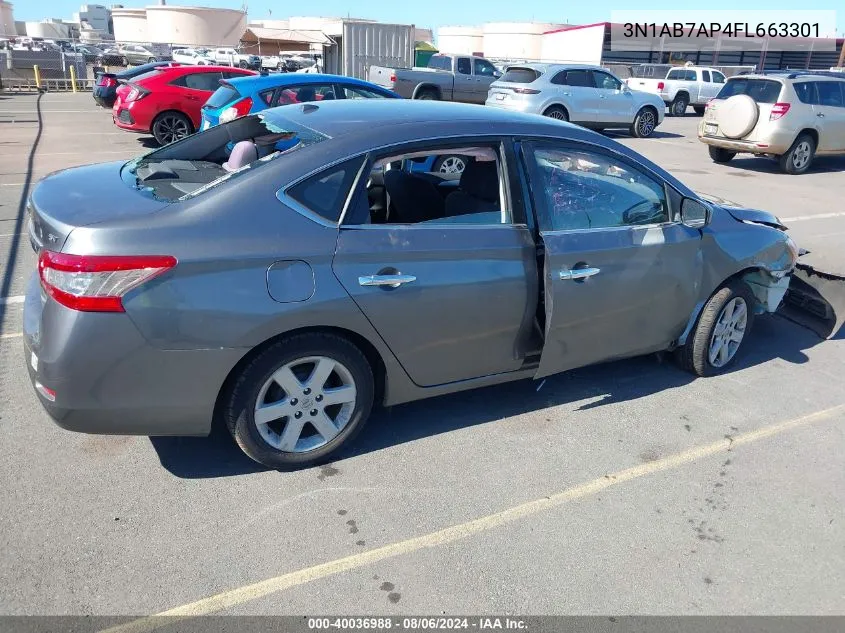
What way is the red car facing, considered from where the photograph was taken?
facing away from the viewer and to the right of the viewer

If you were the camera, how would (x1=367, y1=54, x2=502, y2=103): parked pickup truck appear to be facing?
facing away from the viewer and to the right of the viewer

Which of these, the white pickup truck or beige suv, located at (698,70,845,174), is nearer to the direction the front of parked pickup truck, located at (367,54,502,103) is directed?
the white pickup truck

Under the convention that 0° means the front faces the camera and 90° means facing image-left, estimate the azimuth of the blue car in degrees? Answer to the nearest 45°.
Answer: approximately 225°

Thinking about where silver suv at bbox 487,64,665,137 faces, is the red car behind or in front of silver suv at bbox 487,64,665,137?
behind

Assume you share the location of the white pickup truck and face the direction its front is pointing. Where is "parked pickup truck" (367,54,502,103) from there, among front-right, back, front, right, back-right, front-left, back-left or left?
back

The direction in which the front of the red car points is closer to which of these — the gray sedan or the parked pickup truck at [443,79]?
the parked pickup truck

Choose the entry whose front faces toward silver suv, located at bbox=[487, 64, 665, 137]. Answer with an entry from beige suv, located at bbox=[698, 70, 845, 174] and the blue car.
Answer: the blue car

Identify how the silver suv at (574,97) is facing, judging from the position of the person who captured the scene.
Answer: facing away from the viewer and to the right of the viewer

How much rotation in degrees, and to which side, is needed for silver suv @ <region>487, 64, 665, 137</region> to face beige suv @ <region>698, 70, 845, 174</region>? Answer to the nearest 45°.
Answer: approximately 90° to its right
